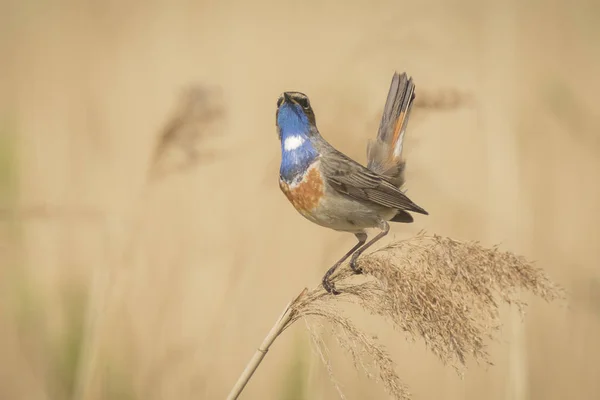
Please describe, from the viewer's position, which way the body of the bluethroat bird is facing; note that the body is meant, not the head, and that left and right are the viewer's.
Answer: facing the viewer and to the left of the viewer
